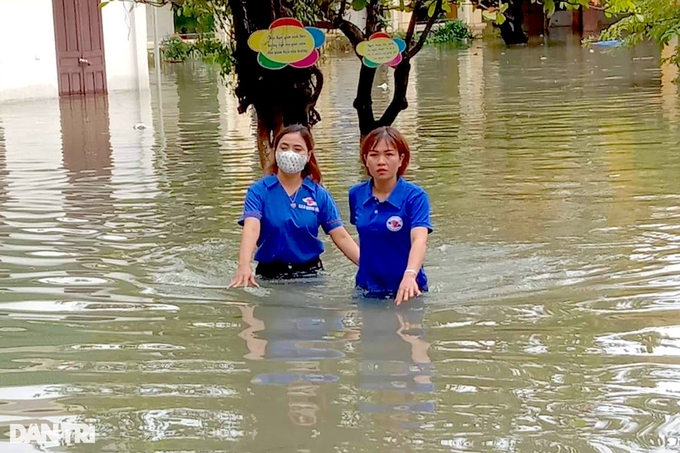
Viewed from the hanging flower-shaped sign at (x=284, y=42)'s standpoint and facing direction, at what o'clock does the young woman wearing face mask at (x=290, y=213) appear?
The young woman wearing face mask is roughly at 12 o'clock from the hanging flower-shaped sign.

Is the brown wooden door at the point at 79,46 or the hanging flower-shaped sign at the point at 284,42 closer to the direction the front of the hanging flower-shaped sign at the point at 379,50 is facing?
the hanging flower-shaped sign

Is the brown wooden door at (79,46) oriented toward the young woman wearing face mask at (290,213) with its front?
yes

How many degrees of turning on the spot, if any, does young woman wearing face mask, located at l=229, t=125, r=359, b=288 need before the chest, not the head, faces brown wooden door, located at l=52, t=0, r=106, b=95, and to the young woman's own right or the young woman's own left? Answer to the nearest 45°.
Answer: approximately 180°

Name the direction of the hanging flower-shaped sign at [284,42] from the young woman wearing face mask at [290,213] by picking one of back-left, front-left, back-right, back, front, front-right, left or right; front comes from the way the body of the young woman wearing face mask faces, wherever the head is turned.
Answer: back
